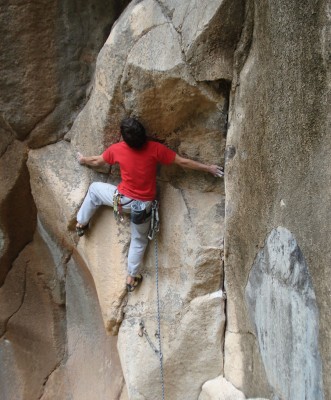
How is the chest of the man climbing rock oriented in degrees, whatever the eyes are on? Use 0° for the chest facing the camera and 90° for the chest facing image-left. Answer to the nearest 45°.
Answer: approximately 180°
